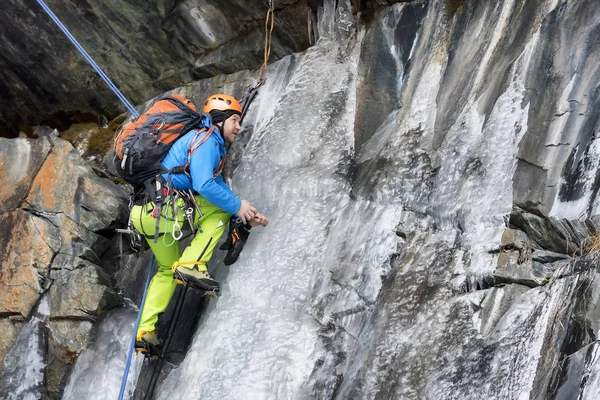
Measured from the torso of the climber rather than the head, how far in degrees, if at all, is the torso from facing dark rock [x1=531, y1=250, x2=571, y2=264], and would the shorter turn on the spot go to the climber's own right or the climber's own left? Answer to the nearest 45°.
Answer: approximately 45° to the climber's own right

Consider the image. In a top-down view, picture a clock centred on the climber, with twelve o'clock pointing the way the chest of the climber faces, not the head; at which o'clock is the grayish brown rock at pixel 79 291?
The grayish brown rock is roughly at 8 o'clock from the climber.

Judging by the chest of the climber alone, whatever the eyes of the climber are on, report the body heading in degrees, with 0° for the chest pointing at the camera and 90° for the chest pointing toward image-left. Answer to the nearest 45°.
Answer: approximately 270°

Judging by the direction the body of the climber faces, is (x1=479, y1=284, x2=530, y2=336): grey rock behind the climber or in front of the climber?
in front

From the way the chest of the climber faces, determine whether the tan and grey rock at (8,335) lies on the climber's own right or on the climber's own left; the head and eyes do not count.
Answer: on the climber's own left

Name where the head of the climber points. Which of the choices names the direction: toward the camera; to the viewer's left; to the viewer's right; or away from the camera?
to the viewer's right
